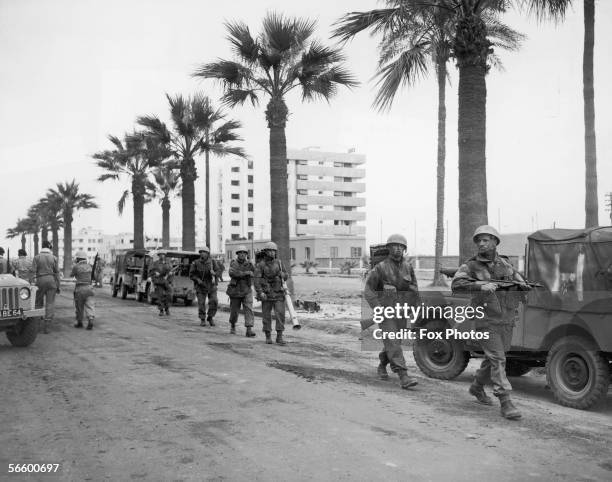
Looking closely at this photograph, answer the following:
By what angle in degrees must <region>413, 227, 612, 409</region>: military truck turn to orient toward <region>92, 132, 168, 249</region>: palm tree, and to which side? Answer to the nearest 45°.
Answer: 0° — it already faces it

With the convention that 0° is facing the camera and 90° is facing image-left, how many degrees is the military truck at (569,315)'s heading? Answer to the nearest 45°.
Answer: approximately 135°

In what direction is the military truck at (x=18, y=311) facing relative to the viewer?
toward the camera

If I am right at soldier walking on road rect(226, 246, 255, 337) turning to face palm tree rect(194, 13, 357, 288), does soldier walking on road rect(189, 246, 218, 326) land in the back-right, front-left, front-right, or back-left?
front-left

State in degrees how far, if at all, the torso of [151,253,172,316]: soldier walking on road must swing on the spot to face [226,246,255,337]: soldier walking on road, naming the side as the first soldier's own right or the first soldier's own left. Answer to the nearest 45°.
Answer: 0° — they already face them

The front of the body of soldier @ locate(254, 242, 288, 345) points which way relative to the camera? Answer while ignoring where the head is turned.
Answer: toward the camera

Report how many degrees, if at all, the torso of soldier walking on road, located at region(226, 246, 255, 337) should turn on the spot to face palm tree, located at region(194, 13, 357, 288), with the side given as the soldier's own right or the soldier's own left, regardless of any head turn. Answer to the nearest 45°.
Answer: approximately 180°

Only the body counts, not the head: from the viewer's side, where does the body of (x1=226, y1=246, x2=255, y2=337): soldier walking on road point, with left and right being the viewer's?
facing the viewer

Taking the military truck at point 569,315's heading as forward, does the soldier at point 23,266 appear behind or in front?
in front

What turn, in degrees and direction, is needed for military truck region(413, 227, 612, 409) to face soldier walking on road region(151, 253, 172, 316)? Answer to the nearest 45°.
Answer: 0° — it already faces them
